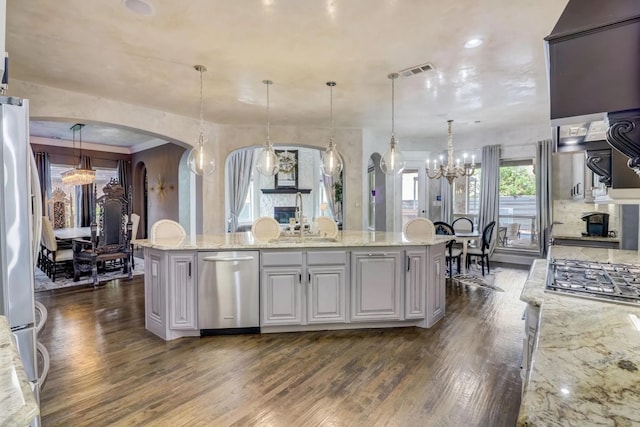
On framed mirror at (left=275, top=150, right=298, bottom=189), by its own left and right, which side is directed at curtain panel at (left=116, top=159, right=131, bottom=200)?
right

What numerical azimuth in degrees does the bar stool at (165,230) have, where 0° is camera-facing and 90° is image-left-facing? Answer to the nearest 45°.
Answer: approximately 0°

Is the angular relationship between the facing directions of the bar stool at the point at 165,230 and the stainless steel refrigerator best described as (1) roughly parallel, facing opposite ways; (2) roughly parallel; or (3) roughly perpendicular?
roughly perpendicular

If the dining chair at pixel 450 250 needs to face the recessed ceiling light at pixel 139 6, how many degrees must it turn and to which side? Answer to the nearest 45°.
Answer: approximately 180°

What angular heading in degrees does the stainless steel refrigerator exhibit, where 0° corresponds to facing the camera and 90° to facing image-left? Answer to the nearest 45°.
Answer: approximately 270°

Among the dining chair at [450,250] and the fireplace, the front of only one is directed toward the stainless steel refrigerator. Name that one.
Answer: the fireplace

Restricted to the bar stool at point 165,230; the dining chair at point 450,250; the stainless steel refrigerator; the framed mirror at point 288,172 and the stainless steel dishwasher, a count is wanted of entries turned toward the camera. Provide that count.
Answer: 3

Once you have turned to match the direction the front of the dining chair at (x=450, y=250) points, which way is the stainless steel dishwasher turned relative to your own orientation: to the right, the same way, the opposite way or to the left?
to the right
